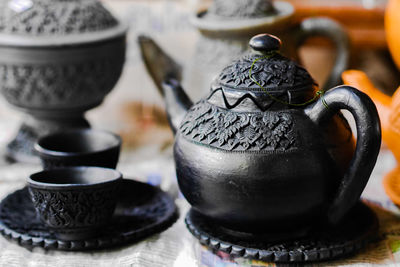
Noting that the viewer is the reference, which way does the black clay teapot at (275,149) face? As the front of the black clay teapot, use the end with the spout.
facing away from the viewer and to the left of the viewer

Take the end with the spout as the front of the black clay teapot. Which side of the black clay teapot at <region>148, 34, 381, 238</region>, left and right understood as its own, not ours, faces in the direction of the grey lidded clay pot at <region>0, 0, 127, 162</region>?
front
